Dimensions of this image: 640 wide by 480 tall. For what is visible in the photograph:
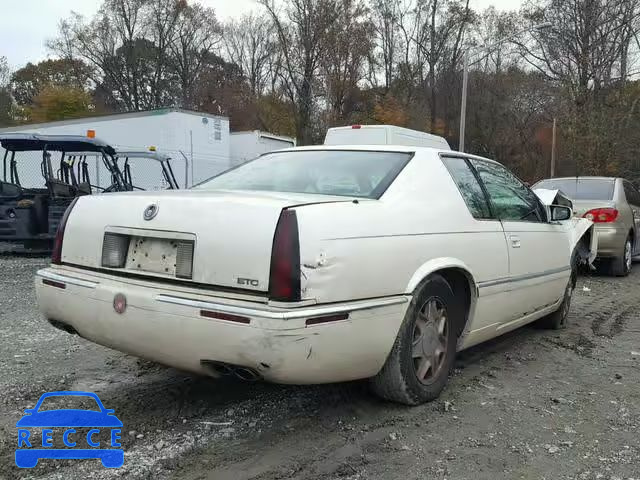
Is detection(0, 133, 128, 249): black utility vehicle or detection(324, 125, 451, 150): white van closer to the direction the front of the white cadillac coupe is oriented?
the white van

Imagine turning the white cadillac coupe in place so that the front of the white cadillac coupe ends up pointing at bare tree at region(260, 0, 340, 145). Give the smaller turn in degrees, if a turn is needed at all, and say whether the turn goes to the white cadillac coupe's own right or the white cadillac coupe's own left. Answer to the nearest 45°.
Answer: approximately 45° to the white cadillac coupe's own left

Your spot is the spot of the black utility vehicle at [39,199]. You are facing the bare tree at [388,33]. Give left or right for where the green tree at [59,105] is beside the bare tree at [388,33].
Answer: left

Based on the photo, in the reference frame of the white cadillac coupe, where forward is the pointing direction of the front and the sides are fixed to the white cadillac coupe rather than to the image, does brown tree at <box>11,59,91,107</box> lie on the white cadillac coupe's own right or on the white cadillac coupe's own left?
on the white cadillac coupe's own left

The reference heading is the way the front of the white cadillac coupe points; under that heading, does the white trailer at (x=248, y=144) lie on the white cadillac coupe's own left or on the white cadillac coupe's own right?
on the white cadillac coupe's own left

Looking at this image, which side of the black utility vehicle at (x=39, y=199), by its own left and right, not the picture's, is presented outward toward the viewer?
right

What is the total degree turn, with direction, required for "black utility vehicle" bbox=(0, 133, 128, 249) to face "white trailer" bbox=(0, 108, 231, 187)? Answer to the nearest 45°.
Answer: approximately 90° to its left

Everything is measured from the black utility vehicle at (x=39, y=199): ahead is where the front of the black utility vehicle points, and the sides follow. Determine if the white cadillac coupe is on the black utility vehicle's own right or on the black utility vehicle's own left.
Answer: on the black utility vehicle's own right

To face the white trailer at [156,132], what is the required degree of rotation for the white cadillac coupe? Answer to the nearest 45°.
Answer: approximately 45° to its left

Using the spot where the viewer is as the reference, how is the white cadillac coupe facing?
facing away from the viewer and to the right of the viewer
